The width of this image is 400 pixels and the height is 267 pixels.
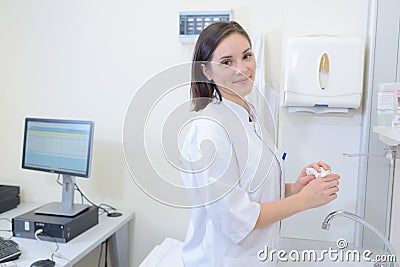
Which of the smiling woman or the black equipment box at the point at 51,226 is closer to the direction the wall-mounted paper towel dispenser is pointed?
the smiling woman

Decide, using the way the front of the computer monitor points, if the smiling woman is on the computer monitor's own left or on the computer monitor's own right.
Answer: on the computer monitor's own left

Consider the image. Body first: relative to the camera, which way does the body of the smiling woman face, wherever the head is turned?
to the viewer's right

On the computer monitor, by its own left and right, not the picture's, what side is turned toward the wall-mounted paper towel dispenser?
left

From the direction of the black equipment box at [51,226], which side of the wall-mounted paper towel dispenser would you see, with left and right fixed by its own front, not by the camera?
right

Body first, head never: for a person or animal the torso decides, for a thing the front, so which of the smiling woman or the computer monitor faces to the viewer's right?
the smiling woman

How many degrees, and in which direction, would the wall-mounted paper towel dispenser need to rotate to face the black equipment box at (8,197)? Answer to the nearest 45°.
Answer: approximately 90° to its right
